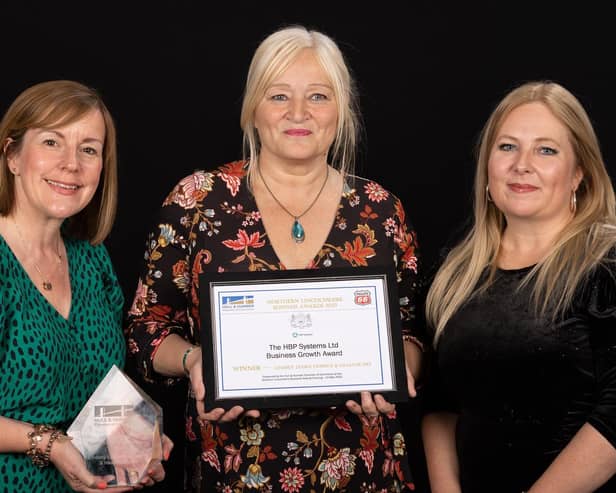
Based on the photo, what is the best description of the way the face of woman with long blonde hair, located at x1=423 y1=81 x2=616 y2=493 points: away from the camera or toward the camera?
toward the camera

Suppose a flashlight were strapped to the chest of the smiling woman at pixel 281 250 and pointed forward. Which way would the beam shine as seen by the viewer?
toward the camera

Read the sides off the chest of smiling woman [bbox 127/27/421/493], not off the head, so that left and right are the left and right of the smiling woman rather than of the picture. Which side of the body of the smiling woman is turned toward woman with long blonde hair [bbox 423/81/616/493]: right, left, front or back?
left

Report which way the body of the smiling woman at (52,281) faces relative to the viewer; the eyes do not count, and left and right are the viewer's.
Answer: facing the viewer and to the right of the viewer

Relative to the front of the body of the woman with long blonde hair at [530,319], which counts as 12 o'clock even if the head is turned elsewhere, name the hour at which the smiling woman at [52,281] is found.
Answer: The smiling woman is roughly at 1 o'clock from the woman with long blonde hair.

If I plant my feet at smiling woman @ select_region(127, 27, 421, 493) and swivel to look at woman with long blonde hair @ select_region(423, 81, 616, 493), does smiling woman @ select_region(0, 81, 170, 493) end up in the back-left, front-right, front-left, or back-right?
back-right

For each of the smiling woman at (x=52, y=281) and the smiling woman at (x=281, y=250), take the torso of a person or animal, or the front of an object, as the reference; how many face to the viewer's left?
0

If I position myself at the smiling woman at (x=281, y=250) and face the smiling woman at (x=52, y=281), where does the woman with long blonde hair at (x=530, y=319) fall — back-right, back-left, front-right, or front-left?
back-left

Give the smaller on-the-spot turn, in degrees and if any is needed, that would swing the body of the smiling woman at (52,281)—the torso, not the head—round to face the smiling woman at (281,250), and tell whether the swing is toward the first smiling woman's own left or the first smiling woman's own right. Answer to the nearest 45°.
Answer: approximately 45° to the first smiling woman's own left

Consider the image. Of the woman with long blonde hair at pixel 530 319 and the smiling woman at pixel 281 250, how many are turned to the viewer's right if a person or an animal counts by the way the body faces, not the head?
0

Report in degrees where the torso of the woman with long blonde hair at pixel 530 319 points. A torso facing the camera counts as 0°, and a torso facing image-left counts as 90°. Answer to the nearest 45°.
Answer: approximately 45°

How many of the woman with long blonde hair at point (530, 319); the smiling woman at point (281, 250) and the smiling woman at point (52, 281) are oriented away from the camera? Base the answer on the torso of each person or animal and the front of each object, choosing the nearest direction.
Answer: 0
